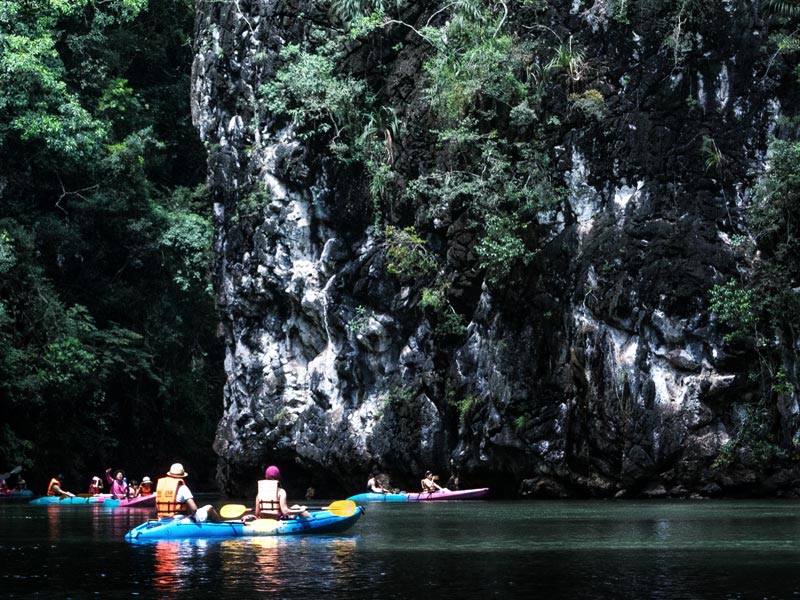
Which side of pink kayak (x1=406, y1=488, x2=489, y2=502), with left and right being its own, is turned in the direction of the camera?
right

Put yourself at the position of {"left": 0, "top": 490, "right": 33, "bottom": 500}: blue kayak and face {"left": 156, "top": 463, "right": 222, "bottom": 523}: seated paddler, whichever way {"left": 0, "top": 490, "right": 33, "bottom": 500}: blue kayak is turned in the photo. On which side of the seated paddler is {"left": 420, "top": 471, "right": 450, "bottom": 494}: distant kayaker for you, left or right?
left

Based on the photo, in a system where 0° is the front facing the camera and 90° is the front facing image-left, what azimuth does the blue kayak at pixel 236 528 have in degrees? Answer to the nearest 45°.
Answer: approximately 270°

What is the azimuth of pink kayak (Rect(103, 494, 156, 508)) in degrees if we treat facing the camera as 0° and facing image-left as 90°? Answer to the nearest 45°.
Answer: approximately 270°

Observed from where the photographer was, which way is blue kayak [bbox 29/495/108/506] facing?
facing to the right of the viewer
